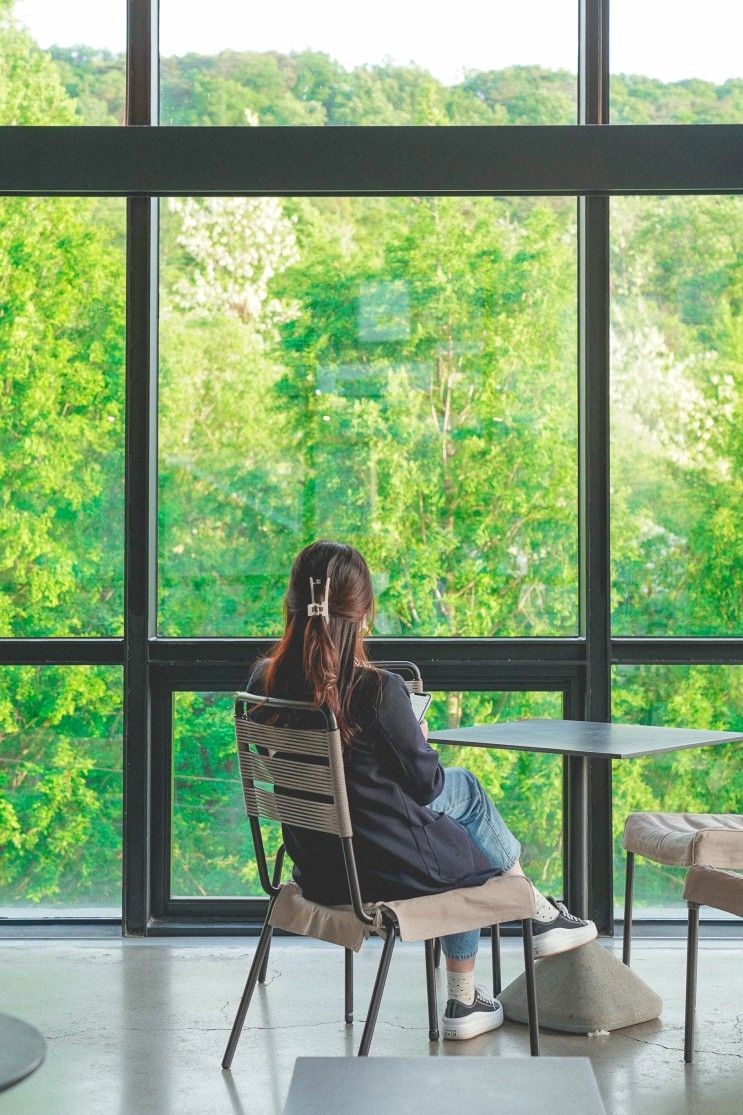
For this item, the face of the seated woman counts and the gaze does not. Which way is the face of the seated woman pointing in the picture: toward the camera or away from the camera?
away from the camera

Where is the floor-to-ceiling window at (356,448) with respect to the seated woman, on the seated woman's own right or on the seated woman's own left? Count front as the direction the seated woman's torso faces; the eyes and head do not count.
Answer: on the seated woman's own left

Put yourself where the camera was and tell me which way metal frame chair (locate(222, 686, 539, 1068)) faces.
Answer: facing away from the viewer and to the right of the viewer

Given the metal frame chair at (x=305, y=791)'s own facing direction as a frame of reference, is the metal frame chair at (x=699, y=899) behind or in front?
in front

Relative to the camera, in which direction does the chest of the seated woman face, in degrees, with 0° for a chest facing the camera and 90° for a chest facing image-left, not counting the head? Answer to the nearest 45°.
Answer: approximately 225°

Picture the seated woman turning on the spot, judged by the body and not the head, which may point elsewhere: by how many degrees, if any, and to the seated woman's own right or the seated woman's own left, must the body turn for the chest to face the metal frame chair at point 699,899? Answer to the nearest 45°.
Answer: approximately 45° to the seated woman's own right

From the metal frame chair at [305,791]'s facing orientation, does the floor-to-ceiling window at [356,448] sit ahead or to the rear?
ahead

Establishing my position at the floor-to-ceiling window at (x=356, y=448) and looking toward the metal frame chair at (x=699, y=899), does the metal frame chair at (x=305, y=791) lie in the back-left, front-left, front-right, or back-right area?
front-right
